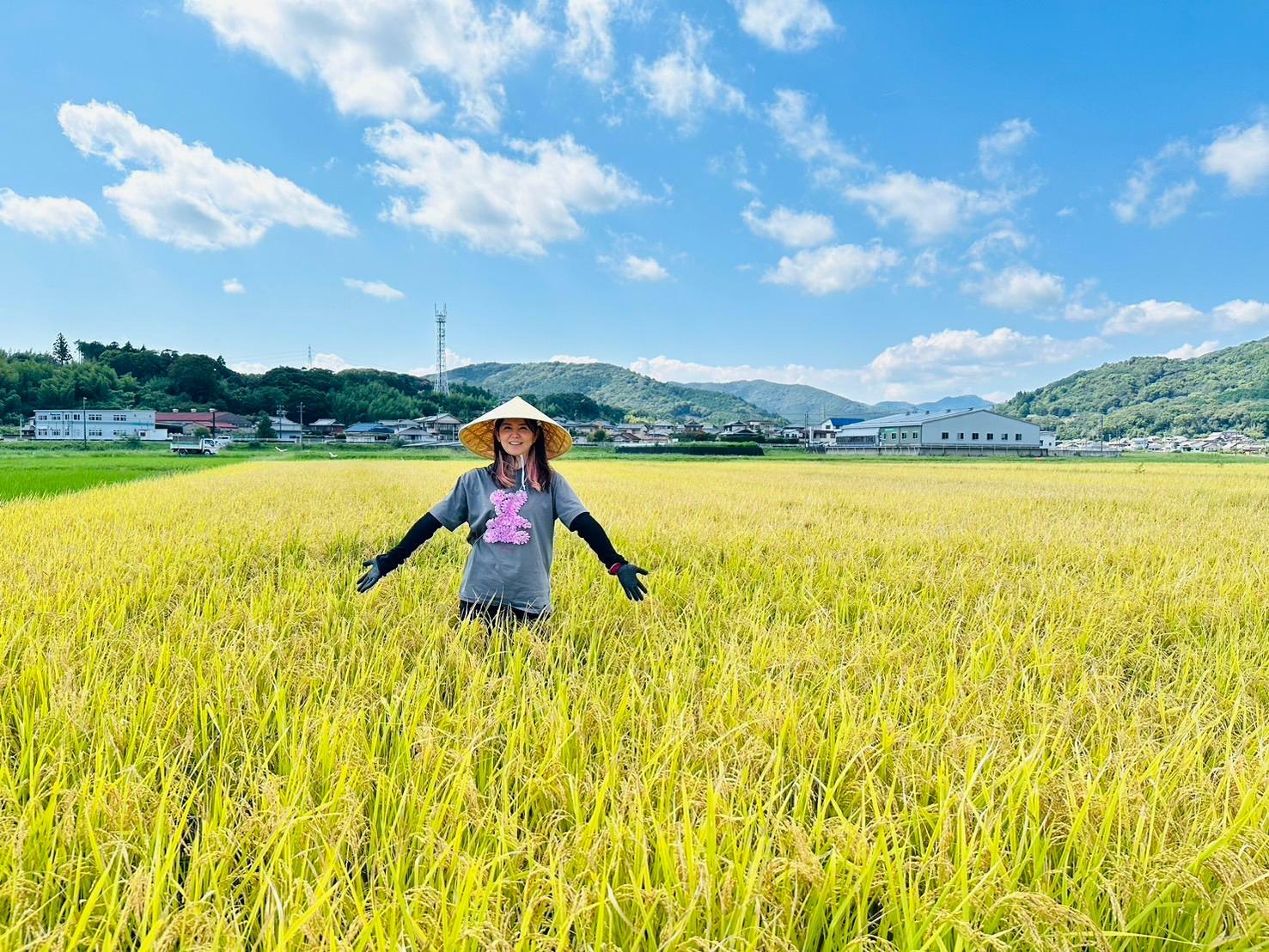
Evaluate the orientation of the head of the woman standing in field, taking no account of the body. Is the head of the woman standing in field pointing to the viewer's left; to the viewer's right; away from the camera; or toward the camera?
toward the camera

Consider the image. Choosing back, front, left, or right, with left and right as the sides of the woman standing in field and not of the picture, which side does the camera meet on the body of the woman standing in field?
front
